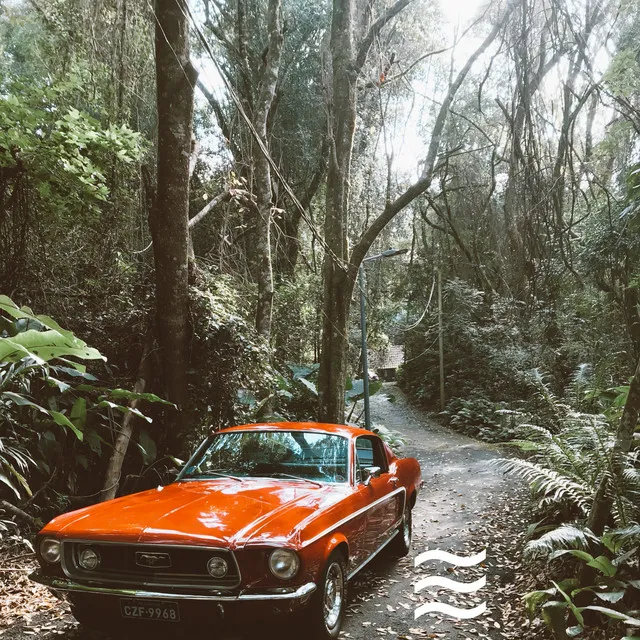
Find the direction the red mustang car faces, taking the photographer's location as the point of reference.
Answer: facing the viewer and to the left of the viewer

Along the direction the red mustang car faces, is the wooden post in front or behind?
behind
